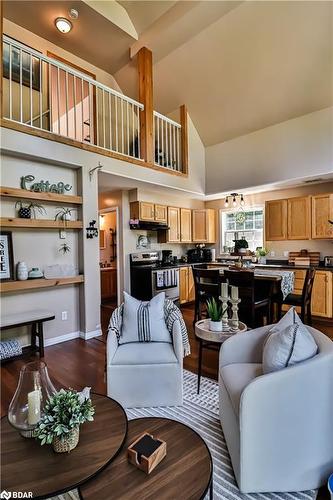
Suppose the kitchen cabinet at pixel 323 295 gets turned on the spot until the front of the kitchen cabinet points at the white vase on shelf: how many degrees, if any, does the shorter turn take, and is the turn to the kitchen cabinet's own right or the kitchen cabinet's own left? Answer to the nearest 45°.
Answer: approximately 45° to the kitchen cabinet's own right

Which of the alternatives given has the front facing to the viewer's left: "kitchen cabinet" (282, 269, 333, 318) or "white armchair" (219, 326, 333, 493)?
the white armchair

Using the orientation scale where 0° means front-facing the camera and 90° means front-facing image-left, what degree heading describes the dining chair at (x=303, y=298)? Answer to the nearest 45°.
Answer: approximately 90°

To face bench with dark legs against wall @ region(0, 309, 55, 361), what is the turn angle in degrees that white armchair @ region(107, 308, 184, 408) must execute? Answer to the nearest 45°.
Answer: approximately 135° to its right

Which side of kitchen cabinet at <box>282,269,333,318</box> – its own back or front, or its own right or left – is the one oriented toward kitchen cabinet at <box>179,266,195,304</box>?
right

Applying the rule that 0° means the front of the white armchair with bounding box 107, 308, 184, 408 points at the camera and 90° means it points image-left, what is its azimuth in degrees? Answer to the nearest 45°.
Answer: approximately 0°

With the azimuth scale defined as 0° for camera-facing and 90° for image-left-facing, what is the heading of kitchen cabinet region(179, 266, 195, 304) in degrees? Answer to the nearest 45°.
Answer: approximately 315°

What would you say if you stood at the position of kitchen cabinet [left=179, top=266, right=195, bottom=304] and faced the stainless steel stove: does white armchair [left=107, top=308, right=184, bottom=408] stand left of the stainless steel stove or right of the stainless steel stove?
left

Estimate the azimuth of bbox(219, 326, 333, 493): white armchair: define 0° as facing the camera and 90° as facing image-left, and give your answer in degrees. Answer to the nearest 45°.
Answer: approximately 90°

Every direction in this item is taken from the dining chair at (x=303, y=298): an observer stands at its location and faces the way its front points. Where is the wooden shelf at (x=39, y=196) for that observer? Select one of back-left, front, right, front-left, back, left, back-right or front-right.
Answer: front-left
